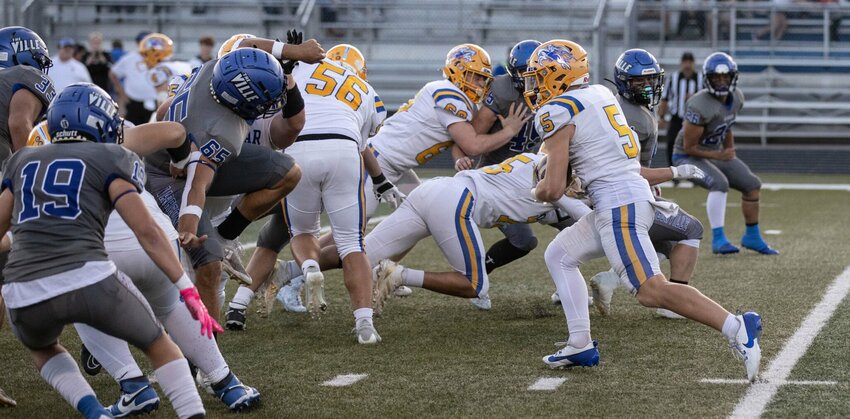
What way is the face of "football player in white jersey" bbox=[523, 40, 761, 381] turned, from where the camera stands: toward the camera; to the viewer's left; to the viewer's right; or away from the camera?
to the viewer's left

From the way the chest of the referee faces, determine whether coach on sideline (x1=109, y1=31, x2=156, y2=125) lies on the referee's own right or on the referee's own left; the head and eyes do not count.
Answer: on the referee's own right

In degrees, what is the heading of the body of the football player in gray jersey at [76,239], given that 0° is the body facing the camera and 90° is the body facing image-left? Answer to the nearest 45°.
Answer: approximately 225°

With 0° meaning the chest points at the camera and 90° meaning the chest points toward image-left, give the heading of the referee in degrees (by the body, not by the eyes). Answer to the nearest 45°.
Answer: approximately 0°

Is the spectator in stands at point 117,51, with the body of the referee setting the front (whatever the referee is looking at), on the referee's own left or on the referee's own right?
on the referee's own right

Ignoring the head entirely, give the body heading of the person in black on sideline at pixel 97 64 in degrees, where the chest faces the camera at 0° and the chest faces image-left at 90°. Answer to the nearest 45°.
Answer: approximately 0°

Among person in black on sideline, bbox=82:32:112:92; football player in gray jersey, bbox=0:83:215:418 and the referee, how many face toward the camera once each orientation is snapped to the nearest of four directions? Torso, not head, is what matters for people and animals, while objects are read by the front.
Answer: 2
